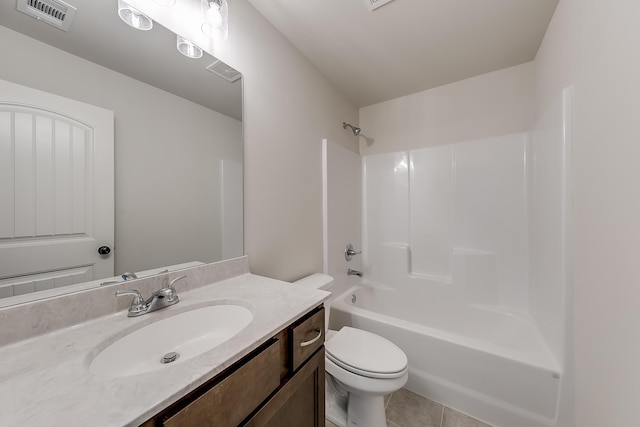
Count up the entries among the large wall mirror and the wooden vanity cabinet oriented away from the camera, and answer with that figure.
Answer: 0

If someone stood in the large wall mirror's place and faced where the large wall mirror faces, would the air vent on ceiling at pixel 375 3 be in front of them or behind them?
in front

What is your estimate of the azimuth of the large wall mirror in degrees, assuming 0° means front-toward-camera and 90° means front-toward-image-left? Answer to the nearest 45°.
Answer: approximately 315°

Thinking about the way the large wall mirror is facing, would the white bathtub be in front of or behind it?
in front

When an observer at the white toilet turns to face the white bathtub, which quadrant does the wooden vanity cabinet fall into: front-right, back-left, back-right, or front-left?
back-right
